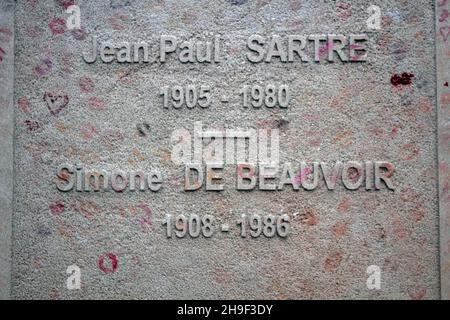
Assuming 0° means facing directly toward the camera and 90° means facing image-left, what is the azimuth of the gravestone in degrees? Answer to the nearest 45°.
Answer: approximately 0°
